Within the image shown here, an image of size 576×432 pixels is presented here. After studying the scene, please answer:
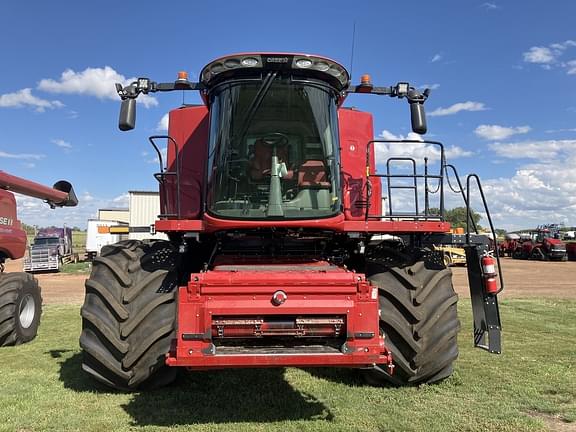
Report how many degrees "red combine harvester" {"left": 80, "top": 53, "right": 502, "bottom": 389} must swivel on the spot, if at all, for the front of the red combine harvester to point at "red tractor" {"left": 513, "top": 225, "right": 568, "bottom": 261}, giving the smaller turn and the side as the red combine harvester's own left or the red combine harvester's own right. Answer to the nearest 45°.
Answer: approximately 135° to the red combine harvester's own left

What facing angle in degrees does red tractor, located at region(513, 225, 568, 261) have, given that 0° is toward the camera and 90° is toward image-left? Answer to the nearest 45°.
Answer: approximately 315°

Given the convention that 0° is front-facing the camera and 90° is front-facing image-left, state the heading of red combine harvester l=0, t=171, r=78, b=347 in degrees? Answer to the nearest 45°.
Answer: approximately 45°

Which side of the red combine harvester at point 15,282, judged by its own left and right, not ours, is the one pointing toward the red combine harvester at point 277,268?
left

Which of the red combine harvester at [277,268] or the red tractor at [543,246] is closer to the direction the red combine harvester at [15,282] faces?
the red combine harvester

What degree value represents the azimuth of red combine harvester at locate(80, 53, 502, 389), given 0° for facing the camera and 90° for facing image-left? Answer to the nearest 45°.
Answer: approximately 0°

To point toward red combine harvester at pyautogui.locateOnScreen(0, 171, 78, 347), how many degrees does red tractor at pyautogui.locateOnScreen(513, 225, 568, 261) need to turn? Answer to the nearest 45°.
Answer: approximately 45° to its right

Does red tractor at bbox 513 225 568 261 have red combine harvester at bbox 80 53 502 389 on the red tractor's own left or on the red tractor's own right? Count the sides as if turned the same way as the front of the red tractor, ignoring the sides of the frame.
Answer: on the red tractor's own right
